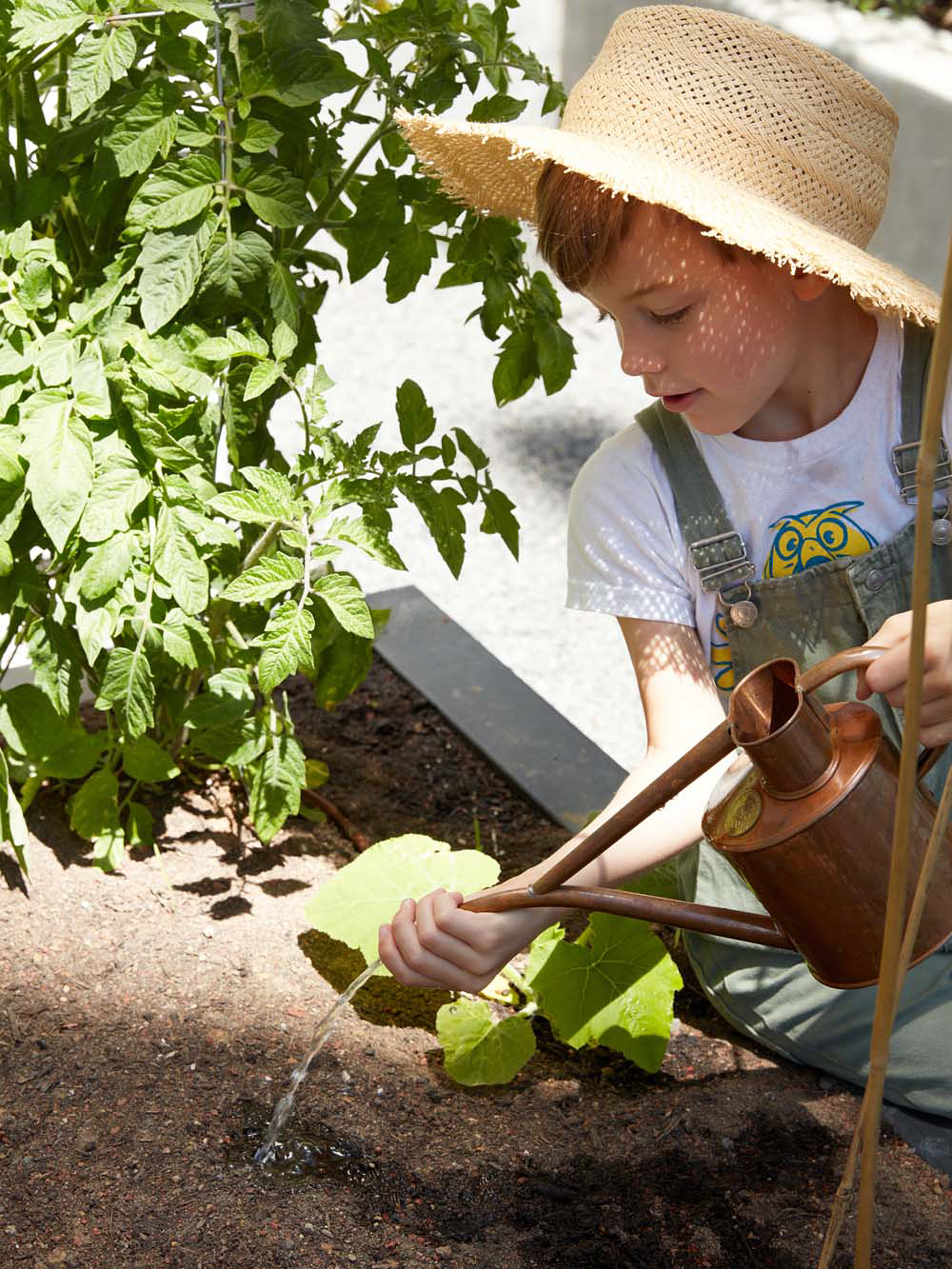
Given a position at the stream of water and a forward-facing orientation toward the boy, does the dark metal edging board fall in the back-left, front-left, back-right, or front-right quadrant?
front-left

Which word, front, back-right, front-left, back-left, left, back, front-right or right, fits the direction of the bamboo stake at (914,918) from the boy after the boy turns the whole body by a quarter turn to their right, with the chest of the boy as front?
back-left

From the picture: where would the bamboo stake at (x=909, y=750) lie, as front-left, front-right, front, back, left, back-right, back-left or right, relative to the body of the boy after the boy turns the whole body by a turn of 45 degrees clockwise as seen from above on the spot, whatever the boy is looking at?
left

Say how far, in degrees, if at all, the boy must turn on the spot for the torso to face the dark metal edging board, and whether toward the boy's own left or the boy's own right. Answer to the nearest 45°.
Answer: approximately 135° to the boy's own right

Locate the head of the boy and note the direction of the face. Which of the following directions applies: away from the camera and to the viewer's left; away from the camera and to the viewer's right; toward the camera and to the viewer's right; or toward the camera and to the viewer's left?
toward the camera and to the viewer's left

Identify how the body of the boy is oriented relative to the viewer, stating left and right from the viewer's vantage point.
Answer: facing the viewer and to the left of the viewer
